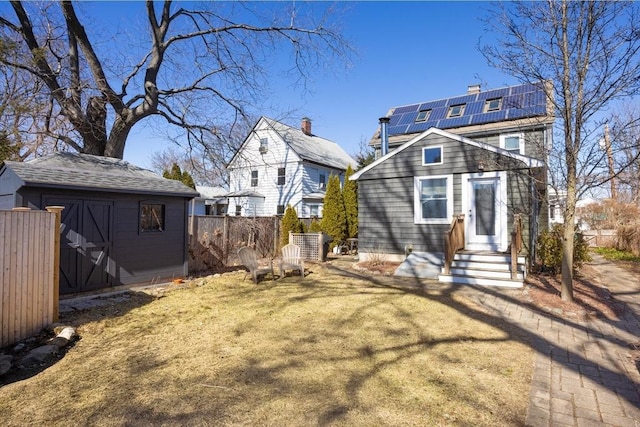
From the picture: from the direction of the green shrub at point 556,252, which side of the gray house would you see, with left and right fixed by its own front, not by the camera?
left

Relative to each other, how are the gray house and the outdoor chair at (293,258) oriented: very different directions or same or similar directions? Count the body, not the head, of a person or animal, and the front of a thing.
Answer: same or similar directions

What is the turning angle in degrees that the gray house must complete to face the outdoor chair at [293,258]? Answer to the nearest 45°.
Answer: approximately 45° to its right

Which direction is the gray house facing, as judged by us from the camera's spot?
facing the viewer

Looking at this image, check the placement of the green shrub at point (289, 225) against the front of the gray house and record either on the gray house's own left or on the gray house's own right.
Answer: on the gray house's own right

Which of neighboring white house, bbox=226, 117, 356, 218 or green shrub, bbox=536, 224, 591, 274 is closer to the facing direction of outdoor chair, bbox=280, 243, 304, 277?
the green shrub

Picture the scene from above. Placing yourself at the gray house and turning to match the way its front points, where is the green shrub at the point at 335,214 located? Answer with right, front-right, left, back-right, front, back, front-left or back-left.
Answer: back-right

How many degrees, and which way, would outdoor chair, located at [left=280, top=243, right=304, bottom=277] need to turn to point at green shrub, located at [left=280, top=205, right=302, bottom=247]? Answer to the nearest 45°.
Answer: approximately 180°

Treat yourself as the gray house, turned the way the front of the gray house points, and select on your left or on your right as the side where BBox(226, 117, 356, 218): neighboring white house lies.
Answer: on your right

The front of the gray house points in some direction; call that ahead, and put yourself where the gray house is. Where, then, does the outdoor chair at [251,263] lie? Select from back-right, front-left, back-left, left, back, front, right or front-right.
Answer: front-right

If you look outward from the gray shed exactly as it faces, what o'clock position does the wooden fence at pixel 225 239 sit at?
The wooden fence is roughly at 9 o'clock from the gray shed.

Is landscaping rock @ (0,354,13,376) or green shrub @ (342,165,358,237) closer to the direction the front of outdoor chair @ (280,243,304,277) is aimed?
the landscaping rock

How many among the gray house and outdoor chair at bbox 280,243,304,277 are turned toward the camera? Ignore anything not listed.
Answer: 2
